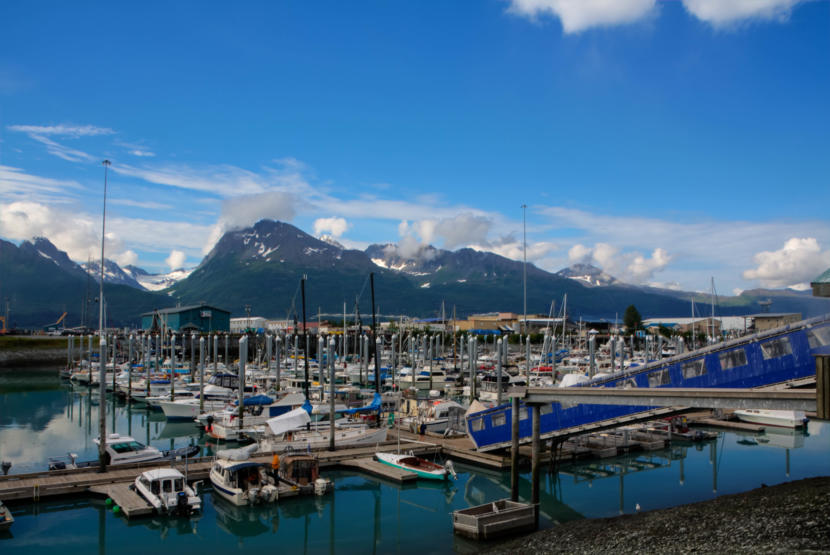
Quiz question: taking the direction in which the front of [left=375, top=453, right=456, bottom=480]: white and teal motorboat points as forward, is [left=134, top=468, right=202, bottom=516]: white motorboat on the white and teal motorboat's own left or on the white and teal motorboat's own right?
on the white and teal motorboat's own left

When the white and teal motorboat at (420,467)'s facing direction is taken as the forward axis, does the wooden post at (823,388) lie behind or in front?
behind

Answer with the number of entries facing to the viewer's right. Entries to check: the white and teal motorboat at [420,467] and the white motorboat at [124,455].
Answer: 1
